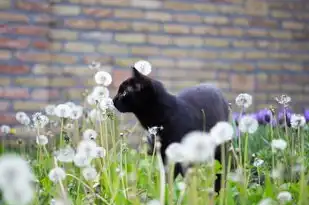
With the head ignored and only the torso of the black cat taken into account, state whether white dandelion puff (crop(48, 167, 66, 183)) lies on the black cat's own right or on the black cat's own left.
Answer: on the black cat's own left

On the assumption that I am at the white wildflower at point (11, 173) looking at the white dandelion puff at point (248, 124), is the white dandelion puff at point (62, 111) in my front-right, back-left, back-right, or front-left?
front-left

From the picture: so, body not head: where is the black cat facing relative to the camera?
to the viewer's left

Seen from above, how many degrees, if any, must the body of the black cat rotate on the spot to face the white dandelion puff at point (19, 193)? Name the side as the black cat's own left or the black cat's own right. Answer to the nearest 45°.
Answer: approximately 90° to the black cat's own left
